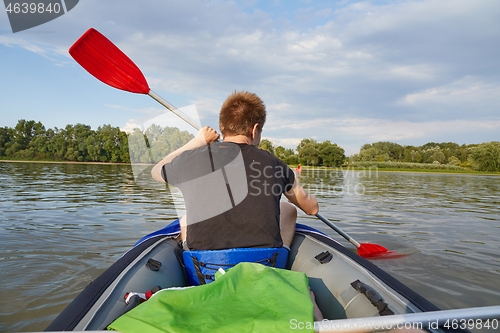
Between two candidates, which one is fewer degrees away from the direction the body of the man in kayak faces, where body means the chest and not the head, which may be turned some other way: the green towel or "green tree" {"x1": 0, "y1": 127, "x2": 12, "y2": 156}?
the green tree

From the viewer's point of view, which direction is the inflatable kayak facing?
away from the camera

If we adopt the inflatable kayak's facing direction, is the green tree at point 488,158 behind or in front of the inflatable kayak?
in front

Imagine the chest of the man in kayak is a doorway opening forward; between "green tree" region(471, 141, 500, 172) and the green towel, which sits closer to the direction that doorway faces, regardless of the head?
the green tree

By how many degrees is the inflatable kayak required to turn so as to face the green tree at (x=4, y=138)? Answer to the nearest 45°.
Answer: approximately 45° to its left

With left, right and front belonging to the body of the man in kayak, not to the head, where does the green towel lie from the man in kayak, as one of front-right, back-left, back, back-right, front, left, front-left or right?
back

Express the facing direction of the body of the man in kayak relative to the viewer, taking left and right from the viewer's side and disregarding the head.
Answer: facing away from the viewer
